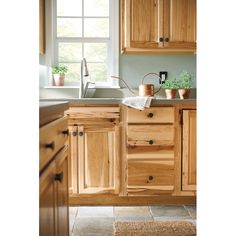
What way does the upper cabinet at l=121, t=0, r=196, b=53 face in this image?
toward the camera

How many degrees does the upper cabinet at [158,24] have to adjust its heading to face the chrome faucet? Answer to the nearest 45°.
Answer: approximately 90° to its right

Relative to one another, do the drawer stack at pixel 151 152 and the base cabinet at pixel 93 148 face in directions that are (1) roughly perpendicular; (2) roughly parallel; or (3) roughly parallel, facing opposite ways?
roughly parallel

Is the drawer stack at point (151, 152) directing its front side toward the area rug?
yes

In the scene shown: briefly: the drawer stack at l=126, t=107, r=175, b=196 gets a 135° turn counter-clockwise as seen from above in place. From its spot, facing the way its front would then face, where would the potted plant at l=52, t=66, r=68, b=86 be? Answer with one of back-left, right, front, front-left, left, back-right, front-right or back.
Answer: left

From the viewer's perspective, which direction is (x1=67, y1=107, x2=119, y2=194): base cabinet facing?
toward the camera

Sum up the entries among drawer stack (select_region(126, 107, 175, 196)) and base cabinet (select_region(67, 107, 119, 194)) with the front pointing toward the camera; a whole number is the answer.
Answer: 2

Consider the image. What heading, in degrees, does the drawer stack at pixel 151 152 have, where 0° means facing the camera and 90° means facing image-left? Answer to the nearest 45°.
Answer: approximately 0°

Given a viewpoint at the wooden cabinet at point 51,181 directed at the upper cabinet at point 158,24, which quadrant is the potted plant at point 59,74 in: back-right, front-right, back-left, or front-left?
front-left

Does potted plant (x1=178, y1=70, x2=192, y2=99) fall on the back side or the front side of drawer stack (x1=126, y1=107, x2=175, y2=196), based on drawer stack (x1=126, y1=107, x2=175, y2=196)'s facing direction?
on the back side
